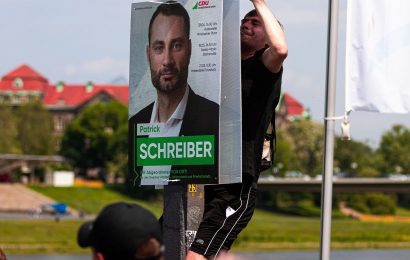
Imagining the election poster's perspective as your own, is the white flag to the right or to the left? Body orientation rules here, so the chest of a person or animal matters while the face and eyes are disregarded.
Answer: on its left

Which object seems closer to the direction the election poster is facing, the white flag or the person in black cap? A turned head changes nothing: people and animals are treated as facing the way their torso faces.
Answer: the person in black cap

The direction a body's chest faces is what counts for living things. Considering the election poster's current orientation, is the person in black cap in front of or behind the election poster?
in front

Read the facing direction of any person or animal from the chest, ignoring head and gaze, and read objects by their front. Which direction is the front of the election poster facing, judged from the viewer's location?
facing the viewer and to the left of the viewer
